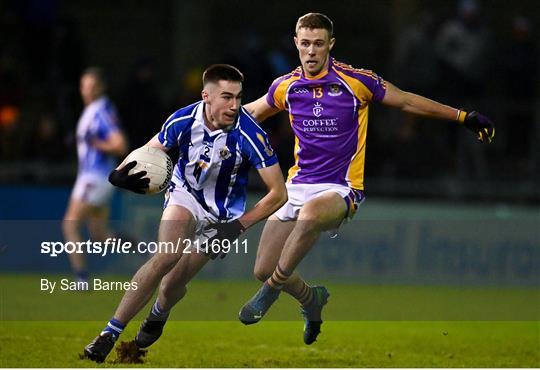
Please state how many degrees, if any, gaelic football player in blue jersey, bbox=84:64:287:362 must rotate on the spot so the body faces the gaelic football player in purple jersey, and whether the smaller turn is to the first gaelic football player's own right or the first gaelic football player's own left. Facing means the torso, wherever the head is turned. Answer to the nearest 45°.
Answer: approximately 135° to the first gaelic football player's own left

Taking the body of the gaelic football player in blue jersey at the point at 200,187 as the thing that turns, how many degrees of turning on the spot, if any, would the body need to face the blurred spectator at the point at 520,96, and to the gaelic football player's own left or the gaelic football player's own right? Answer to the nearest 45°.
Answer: approximately 135° to the gaelic football player's own left

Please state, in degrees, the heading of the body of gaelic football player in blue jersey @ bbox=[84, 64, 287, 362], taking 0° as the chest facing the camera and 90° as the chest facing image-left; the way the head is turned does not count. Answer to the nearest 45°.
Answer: approximately 0°
